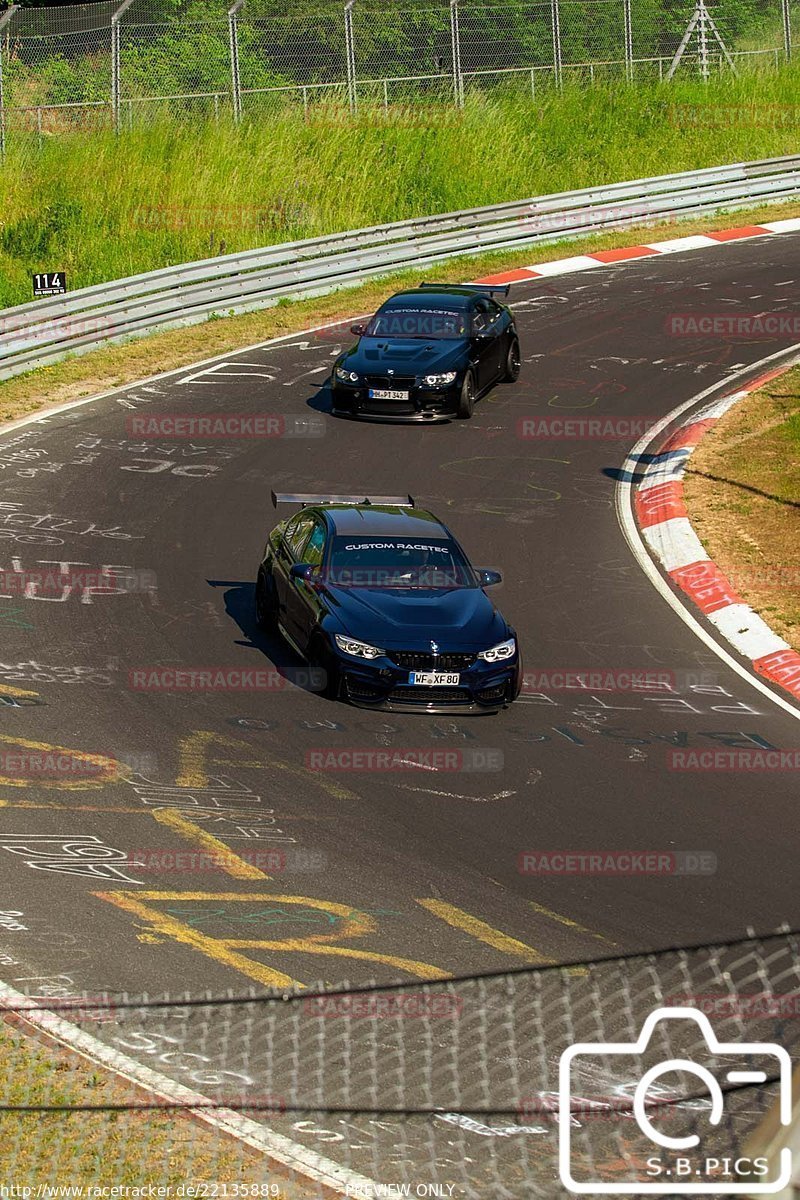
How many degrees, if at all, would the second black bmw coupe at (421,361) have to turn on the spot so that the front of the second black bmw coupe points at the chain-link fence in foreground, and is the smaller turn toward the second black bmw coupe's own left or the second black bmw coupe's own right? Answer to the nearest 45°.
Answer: approximately 45° to the second black bmw coupe's own left

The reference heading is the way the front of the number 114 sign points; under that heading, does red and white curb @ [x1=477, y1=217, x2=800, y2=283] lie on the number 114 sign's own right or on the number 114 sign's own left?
on the number 114 sign's own left

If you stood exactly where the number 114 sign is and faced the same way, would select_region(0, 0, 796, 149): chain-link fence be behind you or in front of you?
behind

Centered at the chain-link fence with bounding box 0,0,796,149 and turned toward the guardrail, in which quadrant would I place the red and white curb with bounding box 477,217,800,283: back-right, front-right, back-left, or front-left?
front-left

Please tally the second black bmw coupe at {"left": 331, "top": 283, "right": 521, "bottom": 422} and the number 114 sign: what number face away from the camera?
0

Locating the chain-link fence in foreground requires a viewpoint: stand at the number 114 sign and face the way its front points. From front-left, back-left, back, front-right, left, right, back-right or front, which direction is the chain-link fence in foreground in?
front

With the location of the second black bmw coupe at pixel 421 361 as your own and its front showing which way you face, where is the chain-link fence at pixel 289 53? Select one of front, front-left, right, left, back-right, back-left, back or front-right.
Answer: back-right

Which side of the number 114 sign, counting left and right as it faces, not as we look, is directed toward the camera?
front
